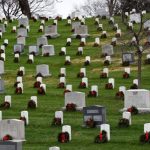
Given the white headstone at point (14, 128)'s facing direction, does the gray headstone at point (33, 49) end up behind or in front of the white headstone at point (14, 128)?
behind

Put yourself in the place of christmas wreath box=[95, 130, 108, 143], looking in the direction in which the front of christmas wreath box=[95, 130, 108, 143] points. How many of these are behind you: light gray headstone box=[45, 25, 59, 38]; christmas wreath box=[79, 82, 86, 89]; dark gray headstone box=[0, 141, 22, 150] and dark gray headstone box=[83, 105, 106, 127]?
3

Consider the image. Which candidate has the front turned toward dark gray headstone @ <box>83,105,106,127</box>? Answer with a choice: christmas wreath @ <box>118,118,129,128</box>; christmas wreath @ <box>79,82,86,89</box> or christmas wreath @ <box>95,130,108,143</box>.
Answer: christmas wreath @ <box>79,82,86,89</box>

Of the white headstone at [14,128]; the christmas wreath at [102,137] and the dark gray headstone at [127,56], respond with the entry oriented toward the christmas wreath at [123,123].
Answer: the dark gray headstone

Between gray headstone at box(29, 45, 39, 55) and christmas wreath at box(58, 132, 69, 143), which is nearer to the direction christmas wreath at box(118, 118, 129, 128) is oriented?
the christmas wreath

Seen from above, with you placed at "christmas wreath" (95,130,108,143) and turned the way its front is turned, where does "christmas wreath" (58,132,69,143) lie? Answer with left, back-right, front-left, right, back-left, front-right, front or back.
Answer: right

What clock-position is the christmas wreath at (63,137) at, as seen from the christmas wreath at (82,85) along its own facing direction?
the christmas wreath at (63,137) is roughly at 12 o'clock from the christmas wreath at (82,85).

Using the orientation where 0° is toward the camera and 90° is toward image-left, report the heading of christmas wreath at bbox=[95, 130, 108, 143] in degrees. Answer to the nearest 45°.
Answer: approximately 0°

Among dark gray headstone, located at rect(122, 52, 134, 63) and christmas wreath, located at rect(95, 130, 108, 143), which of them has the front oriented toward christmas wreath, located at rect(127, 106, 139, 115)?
the dark gray headstone

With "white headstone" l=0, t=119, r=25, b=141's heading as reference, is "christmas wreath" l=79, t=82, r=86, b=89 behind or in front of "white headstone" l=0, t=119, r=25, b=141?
behind
